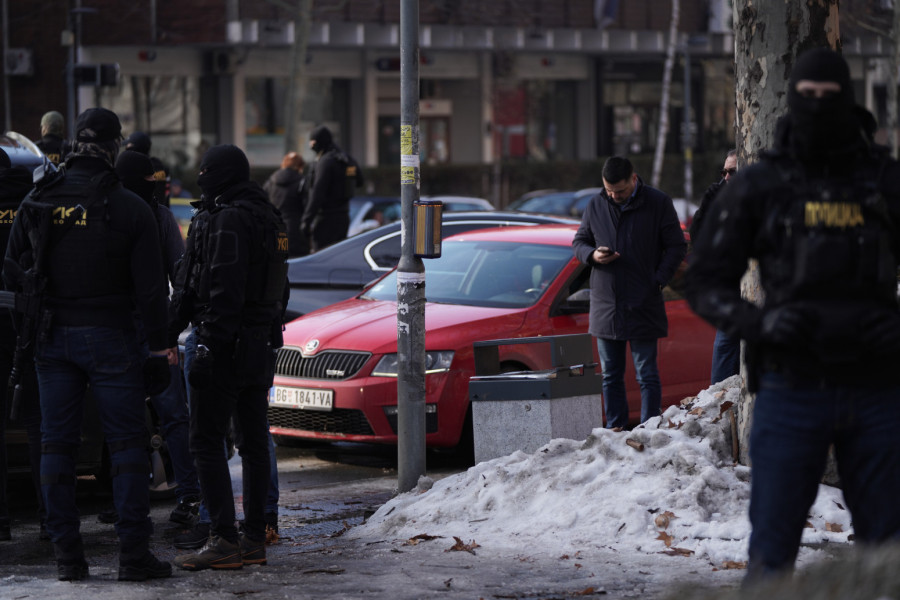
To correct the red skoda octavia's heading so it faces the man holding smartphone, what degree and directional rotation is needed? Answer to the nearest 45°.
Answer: approximately 90° to its left

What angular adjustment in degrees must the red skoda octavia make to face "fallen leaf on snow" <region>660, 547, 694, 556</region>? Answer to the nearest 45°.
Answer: approximately 45° to its left

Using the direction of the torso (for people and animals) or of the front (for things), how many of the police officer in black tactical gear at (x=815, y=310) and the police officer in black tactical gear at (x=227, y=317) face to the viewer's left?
1

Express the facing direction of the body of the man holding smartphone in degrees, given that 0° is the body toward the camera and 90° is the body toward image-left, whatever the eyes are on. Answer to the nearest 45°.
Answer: approximately 45°

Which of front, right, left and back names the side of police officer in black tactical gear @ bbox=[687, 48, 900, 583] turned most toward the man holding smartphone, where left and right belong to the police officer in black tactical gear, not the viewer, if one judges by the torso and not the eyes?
back

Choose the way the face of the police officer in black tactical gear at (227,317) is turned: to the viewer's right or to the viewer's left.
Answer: to the viewer's left

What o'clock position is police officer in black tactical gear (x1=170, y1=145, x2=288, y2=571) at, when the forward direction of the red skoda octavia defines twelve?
The police officer in black tactical gear is roughly at 11 o'clock from the red skoda octavia.

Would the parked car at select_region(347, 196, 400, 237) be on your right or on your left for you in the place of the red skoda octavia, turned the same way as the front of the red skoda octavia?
on your right

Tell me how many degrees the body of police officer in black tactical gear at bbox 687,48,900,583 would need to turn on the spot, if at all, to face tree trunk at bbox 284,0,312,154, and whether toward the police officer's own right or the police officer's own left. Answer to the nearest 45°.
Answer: approximately 180°
